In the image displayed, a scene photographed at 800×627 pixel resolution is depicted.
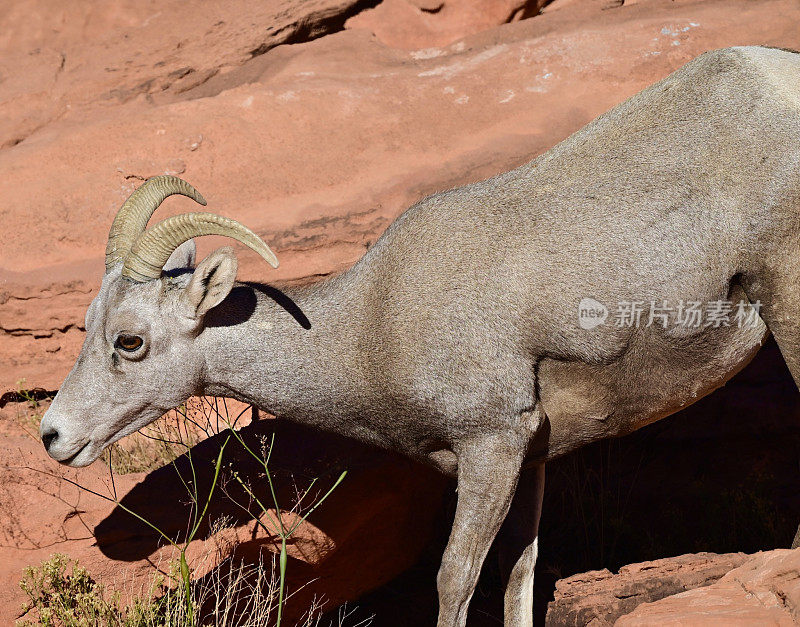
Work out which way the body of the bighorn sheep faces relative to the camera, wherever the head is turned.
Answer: to the viewer's left
